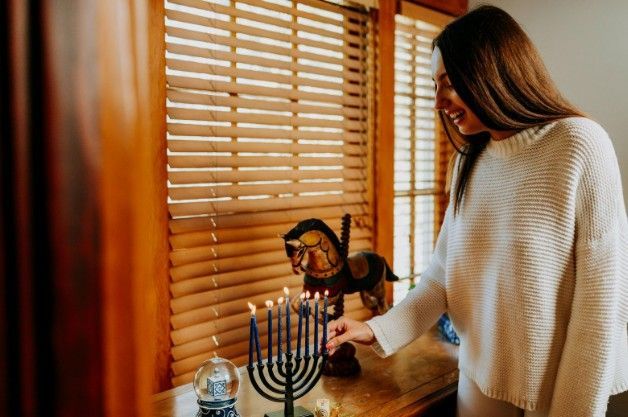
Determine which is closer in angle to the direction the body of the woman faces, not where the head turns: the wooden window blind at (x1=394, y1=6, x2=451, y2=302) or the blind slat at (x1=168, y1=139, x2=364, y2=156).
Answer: the blind slat

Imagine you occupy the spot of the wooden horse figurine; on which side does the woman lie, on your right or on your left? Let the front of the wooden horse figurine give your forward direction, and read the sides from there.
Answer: on your left

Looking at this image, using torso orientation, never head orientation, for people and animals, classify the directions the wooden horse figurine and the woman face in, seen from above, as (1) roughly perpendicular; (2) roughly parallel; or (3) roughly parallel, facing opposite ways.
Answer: roughly parallel

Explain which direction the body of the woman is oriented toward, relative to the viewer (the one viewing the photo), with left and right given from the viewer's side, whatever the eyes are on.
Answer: facing the viewer and to the left of the viewer

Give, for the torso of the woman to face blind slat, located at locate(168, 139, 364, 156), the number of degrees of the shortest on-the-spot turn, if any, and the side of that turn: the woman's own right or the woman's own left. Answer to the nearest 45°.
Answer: approximately 45° to the woman's own right

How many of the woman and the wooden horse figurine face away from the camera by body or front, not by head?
0

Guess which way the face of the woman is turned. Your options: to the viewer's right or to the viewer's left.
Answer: to the viewer's left
